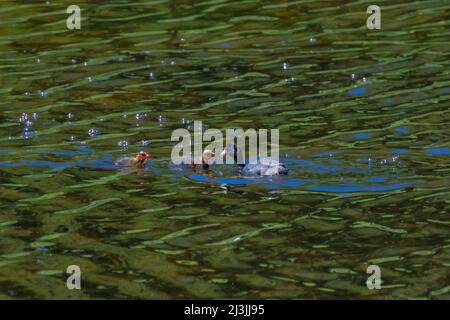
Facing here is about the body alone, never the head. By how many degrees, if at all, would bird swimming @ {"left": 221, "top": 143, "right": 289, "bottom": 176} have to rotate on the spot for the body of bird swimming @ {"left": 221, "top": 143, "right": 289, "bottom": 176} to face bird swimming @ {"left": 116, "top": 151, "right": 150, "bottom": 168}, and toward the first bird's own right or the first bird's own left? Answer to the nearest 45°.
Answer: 0° — it already faces it

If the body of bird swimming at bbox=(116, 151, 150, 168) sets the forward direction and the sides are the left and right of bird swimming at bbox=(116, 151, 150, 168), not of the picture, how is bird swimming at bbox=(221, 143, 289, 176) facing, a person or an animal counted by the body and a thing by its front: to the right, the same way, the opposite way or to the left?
the opposite way

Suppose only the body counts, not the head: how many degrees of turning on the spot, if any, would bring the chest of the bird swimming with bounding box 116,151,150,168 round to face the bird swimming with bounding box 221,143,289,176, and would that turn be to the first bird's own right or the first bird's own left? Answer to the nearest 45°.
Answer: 0° — it already faces it

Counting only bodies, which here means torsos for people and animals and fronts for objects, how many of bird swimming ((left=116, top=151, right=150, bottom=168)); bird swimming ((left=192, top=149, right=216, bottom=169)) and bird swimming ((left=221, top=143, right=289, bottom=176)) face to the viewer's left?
1

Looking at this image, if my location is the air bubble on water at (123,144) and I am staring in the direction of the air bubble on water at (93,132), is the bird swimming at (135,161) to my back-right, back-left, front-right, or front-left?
back-left

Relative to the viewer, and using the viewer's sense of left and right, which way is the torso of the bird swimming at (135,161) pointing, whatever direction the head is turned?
facing to the right of the viewer

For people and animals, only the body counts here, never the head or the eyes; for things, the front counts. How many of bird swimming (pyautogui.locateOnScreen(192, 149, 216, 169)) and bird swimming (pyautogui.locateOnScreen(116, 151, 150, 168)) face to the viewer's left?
0

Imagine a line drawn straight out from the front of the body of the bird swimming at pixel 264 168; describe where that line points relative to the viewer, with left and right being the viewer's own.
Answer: facing to the left of the viewer

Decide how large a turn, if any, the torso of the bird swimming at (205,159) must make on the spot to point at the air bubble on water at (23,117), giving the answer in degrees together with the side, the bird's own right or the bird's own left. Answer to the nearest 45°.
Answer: approximately 135° to the bird's own left

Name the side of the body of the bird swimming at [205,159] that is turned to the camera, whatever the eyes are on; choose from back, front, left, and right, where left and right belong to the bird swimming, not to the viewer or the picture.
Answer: right

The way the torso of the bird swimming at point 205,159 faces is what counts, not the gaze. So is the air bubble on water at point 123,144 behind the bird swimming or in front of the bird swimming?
behind
